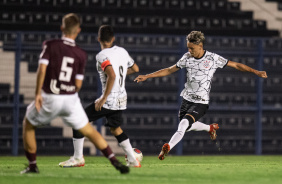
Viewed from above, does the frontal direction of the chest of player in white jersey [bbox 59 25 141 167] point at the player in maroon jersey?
no

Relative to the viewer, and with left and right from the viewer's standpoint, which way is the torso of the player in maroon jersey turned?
facing away from the viewer

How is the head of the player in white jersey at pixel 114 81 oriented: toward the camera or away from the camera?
away from the camera

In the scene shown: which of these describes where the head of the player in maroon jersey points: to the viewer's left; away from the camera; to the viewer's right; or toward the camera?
away from the camera

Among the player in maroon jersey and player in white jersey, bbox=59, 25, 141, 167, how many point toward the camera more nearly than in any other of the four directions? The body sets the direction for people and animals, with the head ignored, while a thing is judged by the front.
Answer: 0

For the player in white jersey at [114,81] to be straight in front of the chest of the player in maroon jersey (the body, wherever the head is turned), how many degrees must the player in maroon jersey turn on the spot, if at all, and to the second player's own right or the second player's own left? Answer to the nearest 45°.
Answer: approximately 45° to the second player's own right
